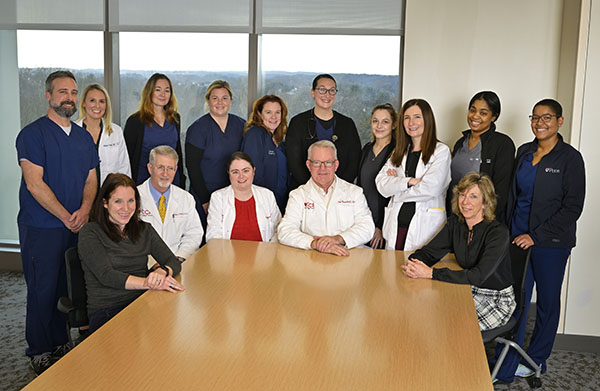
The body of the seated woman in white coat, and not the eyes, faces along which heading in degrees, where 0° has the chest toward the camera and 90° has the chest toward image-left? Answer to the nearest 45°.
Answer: approximately 0°

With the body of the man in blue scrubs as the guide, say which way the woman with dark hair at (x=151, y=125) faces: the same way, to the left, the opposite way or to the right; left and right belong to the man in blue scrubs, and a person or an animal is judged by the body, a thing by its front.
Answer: the same way

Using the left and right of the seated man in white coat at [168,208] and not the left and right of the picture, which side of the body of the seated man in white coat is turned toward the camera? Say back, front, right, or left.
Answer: front

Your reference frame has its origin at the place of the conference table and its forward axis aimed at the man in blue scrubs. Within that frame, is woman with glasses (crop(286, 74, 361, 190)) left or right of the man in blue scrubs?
right

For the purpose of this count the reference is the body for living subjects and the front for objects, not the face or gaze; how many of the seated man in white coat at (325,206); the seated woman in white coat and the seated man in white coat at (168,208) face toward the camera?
3

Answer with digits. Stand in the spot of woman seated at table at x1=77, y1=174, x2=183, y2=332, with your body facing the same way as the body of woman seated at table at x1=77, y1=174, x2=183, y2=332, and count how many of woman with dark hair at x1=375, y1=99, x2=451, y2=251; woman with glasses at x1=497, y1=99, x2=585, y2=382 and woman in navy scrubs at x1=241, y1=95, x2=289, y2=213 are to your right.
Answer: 0

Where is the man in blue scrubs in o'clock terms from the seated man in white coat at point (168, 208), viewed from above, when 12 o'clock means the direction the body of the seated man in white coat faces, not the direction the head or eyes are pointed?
The man in blue scrubs is roughly at 3 o'clock from the seated man in white coat.

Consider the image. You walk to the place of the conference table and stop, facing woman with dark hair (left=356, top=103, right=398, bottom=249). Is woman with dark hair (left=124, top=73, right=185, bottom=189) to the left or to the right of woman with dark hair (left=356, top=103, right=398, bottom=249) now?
left

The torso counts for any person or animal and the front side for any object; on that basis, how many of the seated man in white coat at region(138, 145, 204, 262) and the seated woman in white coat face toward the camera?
2

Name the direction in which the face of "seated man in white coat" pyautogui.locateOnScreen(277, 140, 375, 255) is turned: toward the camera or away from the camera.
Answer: toward the camera

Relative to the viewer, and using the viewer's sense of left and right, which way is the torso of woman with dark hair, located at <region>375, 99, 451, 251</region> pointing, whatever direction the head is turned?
facing the viewer and to the left of the viewer

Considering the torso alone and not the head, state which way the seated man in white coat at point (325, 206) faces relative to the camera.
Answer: toward the camera

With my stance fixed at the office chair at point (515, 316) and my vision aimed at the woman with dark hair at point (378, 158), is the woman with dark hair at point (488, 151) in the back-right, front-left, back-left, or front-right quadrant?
front-right

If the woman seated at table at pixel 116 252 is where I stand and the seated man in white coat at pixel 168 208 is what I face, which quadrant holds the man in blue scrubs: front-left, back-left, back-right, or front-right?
front-left

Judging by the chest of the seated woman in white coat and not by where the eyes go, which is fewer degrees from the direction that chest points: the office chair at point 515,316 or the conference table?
the conference table

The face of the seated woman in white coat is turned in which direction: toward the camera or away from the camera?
toward the camera

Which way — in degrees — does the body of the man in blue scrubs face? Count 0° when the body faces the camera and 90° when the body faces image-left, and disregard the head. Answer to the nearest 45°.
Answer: approximately 315°

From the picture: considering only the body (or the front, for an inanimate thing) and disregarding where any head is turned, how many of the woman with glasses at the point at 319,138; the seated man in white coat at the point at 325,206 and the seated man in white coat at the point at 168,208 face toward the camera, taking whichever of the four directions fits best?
3

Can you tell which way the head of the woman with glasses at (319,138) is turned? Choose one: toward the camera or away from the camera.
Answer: toward the camera

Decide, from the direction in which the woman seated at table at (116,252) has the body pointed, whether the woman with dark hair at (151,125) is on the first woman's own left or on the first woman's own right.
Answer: on the first woman's own left
